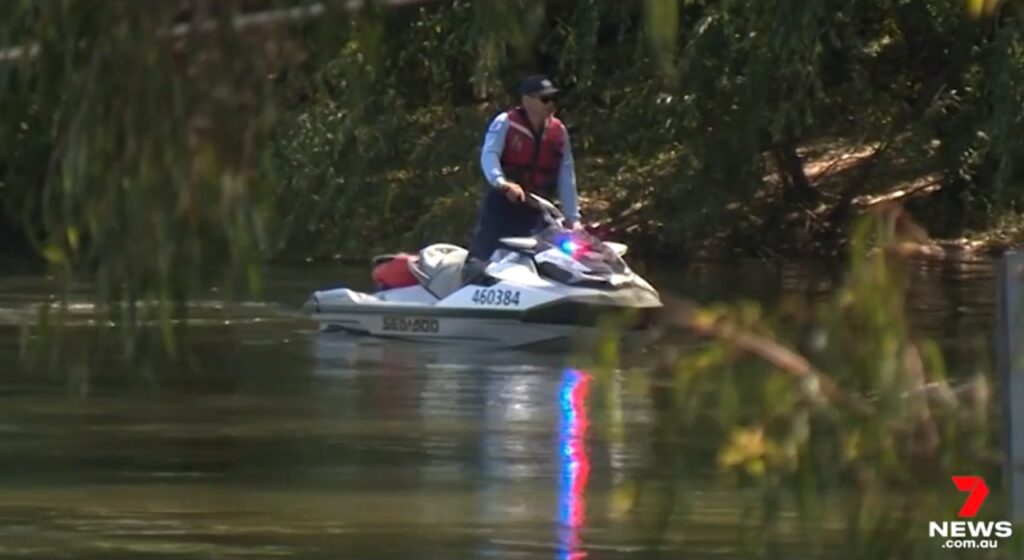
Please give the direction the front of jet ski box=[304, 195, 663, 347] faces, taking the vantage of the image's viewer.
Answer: facing the viewer and to the right of the viewer
